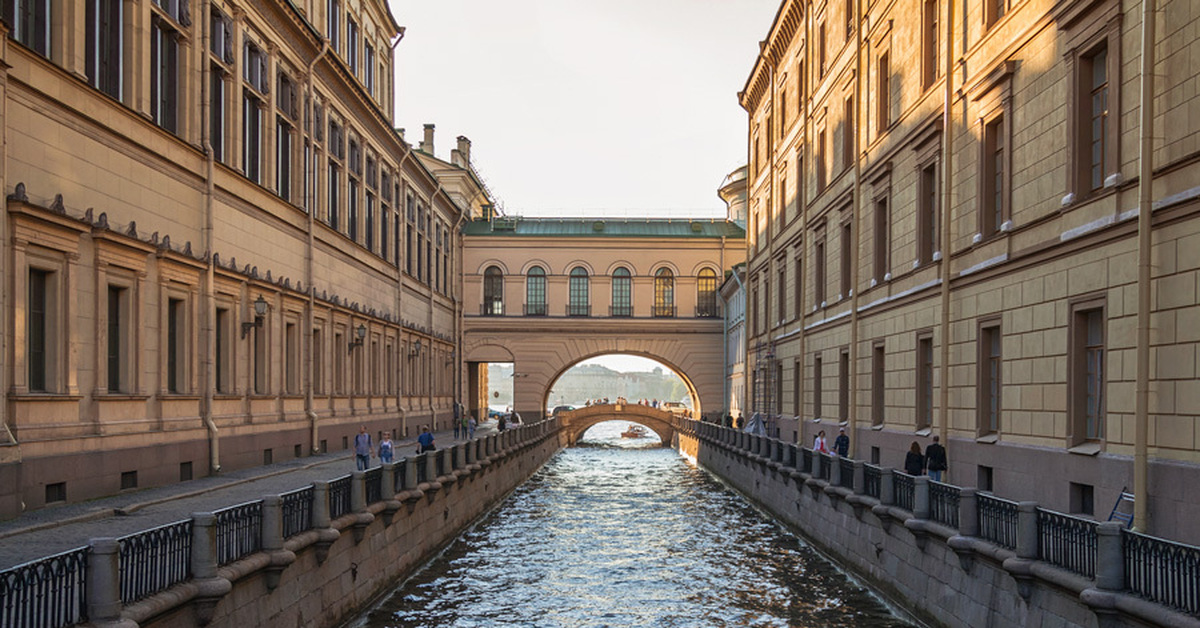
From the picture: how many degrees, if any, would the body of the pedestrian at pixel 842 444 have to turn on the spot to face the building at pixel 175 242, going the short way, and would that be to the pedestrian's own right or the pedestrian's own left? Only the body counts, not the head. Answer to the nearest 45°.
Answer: approximately 45° to the pedestrian's own right

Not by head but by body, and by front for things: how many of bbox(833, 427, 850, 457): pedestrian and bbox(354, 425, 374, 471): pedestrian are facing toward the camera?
2

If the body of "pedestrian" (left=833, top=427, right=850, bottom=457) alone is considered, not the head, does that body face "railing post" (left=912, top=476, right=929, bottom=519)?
yes

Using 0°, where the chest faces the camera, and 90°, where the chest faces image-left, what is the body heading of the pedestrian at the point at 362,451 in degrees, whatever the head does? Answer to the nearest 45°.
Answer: approximately 0°

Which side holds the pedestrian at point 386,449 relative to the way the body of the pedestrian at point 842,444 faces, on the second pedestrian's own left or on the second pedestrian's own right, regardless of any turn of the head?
on the second pedestrian's own right
